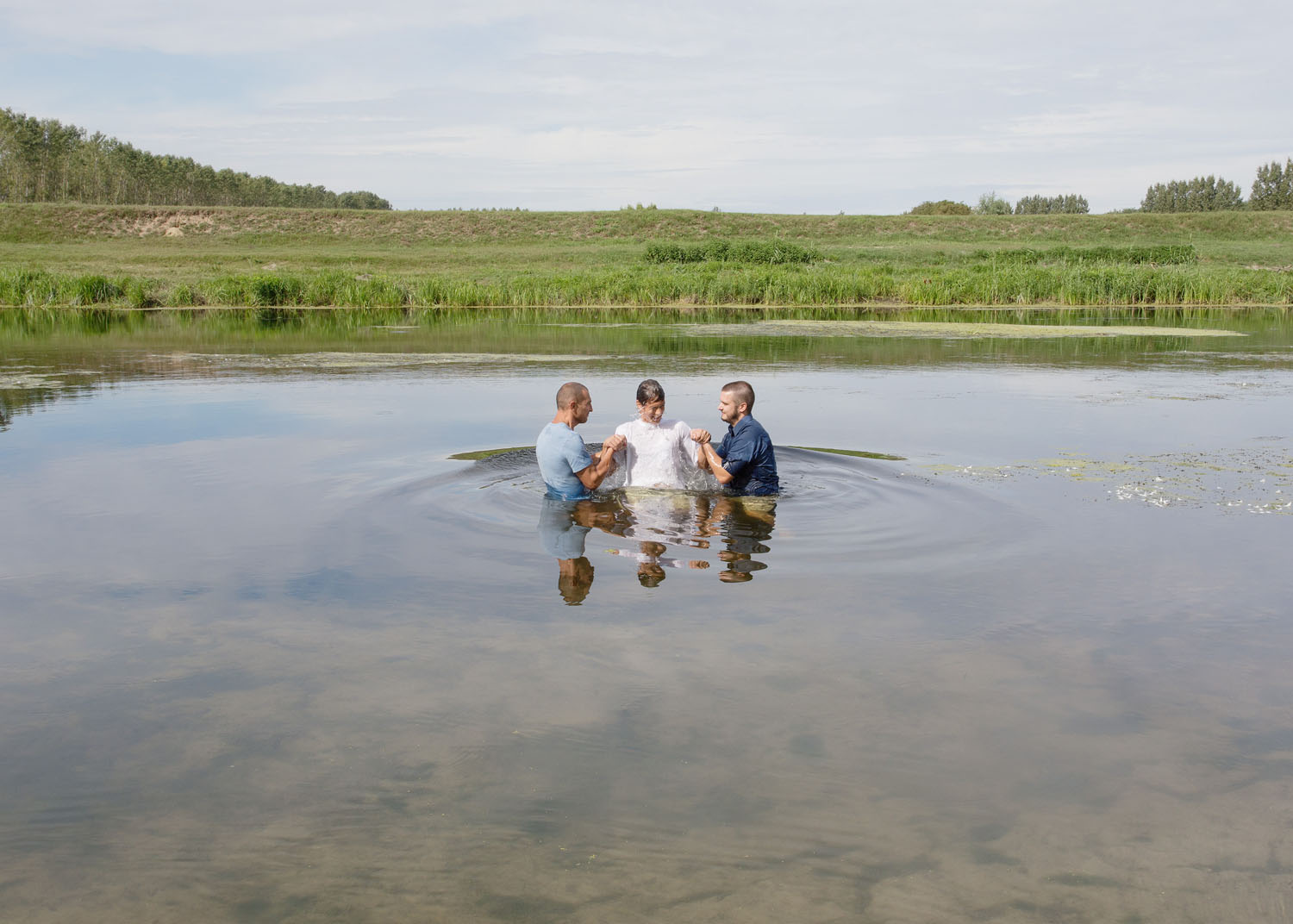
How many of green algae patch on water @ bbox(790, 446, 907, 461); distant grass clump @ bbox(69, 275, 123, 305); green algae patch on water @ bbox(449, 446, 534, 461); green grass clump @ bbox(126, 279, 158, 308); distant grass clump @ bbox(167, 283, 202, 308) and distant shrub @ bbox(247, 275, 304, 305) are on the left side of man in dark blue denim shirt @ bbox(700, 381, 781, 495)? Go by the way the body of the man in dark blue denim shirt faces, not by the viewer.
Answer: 0

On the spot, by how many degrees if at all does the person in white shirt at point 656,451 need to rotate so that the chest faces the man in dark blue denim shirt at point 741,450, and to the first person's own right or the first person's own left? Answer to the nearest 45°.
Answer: approximately 90° to the first person's own left

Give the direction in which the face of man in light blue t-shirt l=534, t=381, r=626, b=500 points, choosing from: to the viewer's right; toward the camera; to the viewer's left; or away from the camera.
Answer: to the viewer's right

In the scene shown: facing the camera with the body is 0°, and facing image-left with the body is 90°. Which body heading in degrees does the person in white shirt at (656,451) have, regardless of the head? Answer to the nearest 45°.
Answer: approximately 0°

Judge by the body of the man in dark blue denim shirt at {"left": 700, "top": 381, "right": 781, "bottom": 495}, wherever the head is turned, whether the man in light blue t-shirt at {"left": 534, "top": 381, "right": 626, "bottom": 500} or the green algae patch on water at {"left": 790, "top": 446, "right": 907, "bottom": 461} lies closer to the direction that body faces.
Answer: the man in light blue t-shirt

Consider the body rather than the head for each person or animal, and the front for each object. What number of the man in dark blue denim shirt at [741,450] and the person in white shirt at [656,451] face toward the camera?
1

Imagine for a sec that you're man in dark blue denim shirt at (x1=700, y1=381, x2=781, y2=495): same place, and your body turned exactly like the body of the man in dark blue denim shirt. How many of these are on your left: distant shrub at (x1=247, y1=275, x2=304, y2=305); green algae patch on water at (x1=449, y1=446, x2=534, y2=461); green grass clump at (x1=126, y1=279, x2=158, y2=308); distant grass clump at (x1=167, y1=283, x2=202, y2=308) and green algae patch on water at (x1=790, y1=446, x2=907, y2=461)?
0

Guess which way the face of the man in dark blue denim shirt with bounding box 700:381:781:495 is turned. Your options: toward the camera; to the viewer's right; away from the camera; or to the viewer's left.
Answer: to the viewer's left

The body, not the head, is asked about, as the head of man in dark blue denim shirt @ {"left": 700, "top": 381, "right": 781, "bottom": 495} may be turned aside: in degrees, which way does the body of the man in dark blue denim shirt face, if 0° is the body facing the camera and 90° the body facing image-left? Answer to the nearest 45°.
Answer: approximately 90°

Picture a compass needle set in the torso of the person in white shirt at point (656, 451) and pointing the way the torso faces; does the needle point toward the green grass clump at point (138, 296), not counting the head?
no

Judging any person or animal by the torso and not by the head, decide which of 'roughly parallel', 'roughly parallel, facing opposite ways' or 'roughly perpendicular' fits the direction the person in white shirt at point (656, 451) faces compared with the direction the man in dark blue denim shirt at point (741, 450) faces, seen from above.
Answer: roughly perpendicular

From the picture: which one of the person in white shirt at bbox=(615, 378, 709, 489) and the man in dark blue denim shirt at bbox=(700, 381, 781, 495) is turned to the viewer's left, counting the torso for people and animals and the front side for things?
the man in dark blue denim shirt

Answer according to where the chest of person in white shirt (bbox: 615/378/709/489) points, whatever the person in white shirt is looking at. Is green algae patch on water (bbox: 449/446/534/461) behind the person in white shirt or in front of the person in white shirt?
behind

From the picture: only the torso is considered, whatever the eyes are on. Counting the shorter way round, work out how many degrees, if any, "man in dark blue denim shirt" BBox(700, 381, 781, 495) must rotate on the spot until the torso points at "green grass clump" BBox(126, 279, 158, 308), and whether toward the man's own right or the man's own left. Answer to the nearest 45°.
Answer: approximately 45° to the man's own right

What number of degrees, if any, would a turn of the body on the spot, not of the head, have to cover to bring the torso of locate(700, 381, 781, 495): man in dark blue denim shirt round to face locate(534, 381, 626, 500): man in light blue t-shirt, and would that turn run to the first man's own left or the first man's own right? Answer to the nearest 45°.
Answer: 0° — they already face them

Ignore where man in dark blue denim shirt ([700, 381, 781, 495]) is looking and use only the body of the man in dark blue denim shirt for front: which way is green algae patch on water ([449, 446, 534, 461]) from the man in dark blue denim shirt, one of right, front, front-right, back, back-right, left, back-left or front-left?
front-right

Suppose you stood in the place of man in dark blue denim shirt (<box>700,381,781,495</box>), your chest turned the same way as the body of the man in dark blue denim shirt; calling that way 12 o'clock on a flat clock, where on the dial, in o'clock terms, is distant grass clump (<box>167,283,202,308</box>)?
The distant grass clump is roughly at 2 o'clock from the man in dark blue denim shirt.

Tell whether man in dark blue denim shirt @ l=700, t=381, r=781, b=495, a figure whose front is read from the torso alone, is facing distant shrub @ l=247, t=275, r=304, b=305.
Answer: no
